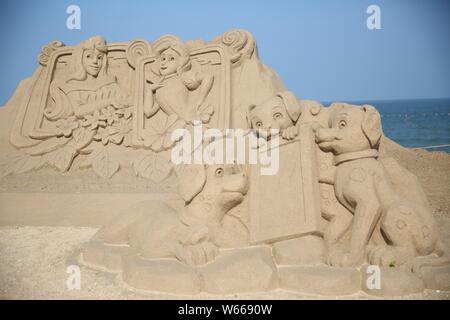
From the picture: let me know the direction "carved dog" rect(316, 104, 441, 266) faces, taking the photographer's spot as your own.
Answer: facing to the left of the viewer

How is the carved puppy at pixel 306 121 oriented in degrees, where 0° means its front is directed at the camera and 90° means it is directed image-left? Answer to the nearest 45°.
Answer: approximately 45°
